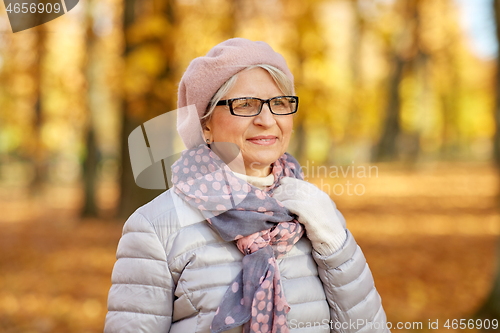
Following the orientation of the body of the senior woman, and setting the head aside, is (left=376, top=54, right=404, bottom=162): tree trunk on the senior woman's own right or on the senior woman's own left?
on the senior woman's own left

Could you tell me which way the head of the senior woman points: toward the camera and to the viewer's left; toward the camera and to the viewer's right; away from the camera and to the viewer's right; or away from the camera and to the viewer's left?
toward the camera and to the viewer's right

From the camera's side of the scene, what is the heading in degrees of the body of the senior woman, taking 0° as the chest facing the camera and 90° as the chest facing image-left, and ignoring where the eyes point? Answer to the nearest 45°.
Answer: approximately 315°

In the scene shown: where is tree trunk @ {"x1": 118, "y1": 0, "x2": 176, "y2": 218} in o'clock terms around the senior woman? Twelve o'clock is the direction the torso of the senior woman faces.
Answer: The tree trunk is roughly at 7 o'clock from the senior woman.

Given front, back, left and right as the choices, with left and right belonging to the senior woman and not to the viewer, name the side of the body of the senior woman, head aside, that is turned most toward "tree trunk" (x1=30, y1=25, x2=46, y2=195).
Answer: back

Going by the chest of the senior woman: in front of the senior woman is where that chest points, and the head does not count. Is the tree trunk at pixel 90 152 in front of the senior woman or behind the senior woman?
behind

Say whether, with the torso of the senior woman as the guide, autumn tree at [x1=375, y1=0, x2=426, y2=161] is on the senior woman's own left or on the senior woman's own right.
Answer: on the senior woman's own left
